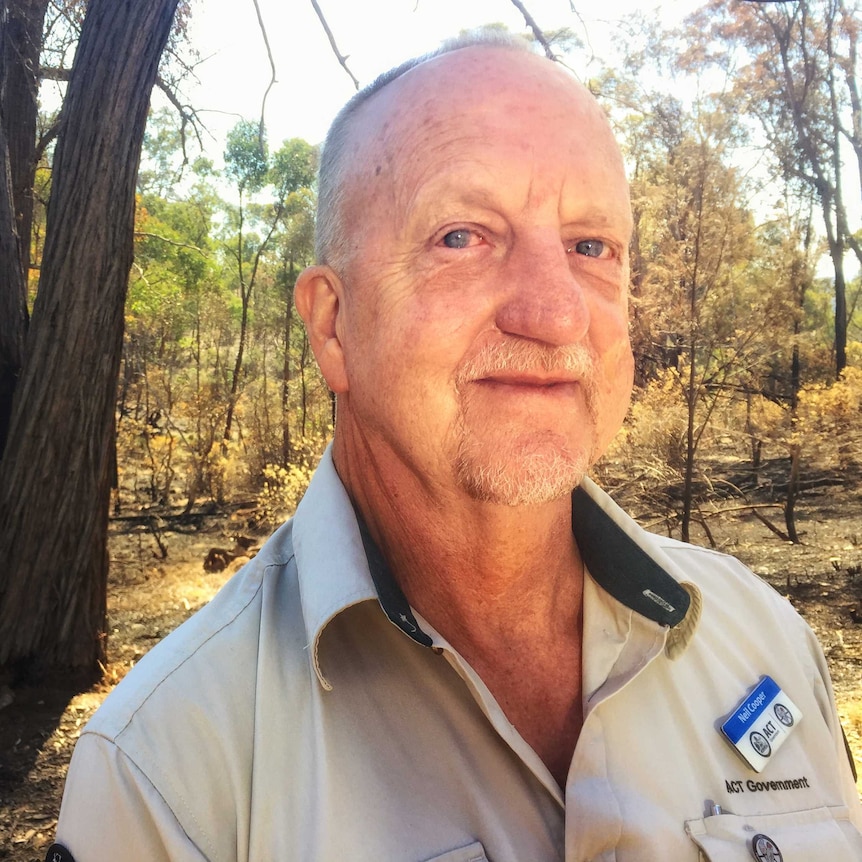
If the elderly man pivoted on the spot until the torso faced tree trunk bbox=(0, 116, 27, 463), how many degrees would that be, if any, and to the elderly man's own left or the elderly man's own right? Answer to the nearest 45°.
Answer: approximately 180°

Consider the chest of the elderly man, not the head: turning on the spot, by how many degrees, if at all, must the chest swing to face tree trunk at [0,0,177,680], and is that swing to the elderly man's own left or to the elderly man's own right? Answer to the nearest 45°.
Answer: approximately 180°

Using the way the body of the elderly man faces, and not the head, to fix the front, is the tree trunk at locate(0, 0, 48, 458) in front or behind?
behind

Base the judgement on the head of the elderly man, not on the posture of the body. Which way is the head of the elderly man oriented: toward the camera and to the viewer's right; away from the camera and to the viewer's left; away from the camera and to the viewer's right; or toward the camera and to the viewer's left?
toward the camera and to the viewer's right

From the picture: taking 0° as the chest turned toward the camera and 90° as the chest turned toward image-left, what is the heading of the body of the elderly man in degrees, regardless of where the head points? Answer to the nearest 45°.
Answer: approximately 315°
